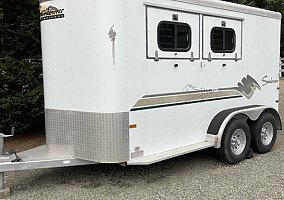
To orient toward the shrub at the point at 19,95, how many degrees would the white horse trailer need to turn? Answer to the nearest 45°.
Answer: approximately 90° to its right

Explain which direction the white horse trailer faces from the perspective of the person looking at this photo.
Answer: facing the viewer and to the left of the viewer
